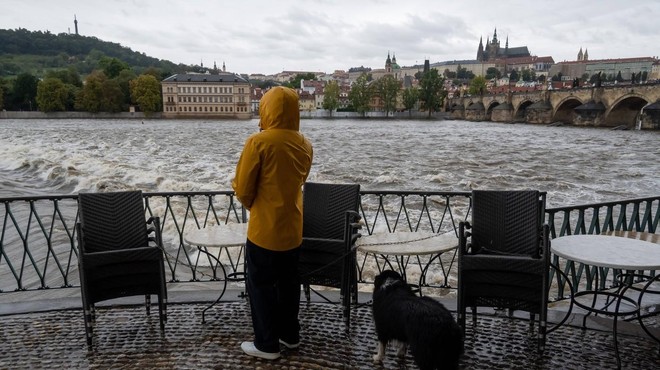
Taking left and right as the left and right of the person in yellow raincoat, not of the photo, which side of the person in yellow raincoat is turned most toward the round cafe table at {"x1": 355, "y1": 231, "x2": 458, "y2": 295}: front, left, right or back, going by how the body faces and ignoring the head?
right

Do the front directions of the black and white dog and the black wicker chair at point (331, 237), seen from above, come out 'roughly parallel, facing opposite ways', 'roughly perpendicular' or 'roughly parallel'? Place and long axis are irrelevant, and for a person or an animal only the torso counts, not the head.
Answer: roughly perpendicular

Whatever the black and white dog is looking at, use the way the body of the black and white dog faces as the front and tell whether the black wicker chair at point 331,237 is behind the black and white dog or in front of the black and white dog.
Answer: in front

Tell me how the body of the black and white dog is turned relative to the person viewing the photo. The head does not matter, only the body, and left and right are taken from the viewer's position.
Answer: facing away from the viewer and to the left of the viewer

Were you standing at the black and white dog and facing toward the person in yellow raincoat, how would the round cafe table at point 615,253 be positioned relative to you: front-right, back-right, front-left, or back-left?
back-right

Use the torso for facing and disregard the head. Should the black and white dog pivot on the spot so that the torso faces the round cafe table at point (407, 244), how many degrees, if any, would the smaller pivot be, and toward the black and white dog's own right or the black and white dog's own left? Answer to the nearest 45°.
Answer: approximately 45° to the black and white dog's own right

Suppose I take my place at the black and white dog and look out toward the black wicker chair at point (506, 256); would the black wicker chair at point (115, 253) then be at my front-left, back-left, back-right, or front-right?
back-left

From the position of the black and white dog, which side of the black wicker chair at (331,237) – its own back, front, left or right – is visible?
left

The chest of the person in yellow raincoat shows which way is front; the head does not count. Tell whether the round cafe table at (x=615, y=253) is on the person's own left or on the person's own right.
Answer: on the person's own right

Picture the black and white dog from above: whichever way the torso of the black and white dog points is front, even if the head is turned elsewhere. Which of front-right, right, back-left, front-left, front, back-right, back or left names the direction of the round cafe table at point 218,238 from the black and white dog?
front

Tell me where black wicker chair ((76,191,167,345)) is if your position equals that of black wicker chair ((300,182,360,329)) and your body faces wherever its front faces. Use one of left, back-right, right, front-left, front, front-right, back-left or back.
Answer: front-right

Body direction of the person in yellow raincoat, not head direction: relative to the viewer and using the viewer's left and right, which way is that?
facing away from the viewer and to the left of the viewer
